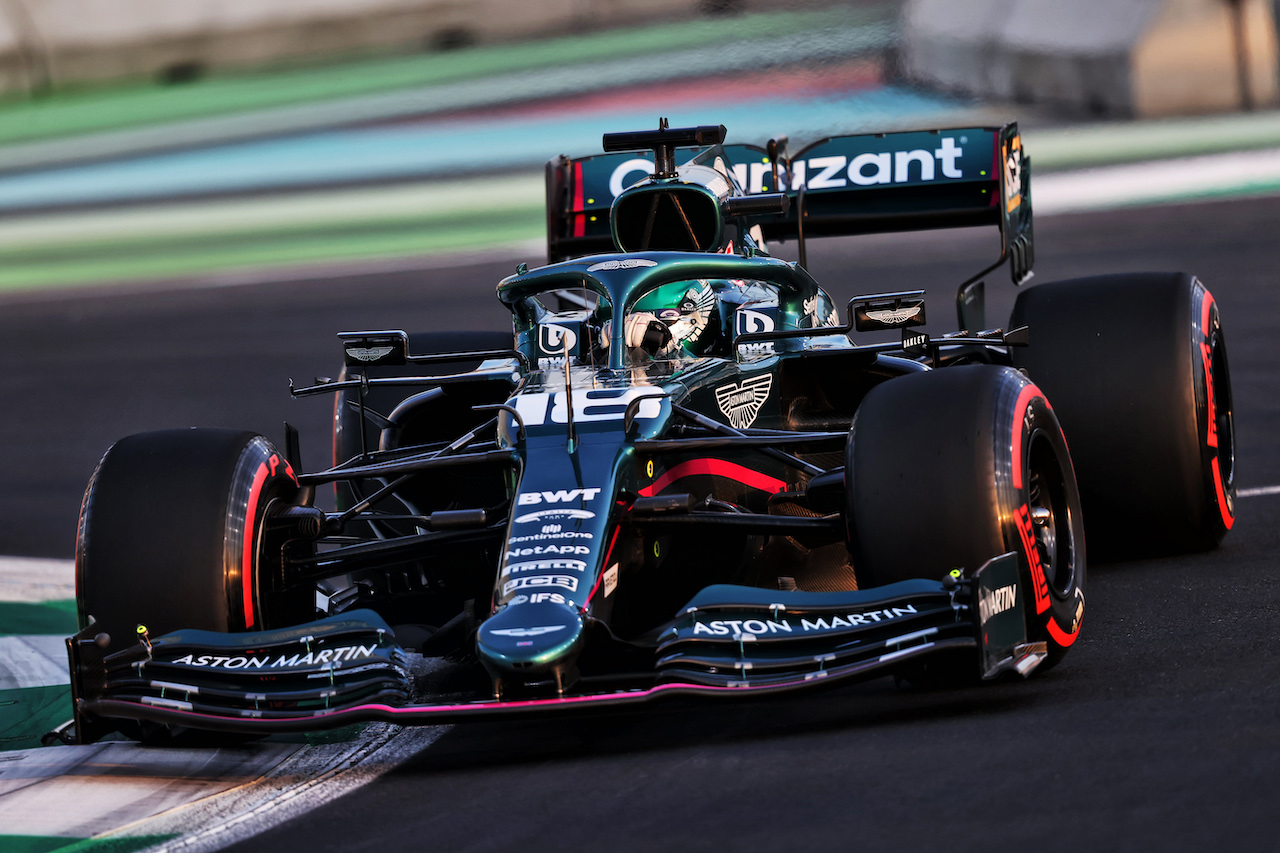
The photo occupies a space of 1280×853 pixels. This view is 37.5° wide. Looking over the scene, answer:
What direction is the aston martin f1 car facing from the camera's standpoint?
toward the camera
